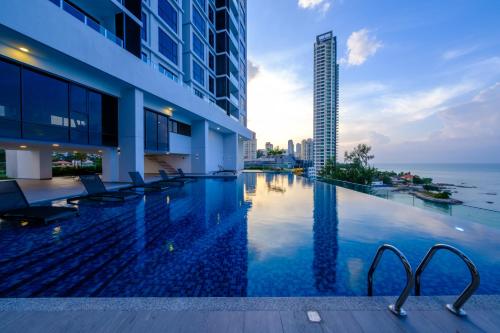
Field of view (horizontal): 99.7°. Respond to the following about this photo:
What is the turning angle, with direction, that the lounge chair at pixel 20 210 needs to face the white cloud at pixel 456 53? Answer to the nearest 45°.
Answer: approximately 45° to its left

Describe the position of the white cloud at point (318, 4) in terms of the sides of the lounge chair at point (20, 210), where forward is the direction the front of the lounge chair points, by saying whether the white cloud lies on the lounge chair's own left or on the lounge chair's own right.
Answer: on the lounge chair's own left

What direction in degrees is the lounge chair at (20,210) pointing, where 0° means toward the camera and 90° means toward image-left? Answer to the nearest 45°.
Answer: approximately 315°

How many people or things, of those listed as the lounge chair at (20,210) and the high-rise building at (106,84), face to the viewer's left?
0

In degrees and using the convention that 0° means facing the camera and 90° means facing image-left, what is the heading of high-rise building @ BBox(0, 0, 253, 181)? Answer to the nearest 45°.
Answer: approximately 315°

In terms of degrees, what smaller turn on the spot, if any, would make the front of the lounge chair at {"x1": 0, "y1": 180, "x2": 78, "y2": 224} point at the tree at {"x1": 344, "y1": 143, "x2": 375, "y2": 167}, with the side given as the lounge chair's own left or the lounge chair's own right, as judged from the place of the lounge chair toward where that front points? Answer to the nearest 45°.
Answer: approximately 45° to the lounge chair's own left

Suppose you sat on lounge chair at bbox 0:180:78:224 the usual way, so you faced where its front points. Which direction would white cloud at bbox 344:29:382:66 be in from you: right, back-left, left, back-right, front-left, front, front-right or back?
front-left

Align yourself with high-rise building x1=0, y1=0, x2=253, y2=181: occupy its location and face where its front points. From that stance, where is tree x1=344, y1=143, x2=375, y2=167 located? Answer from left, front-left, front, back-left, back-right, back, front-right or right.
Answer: front-left

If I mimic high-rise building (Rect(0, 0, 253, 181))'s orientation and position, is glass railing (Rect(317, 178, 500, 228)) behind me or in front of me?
in front

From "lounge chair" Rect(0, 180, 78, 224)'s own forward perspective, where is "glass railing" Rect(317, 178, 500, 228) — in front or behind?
in front
